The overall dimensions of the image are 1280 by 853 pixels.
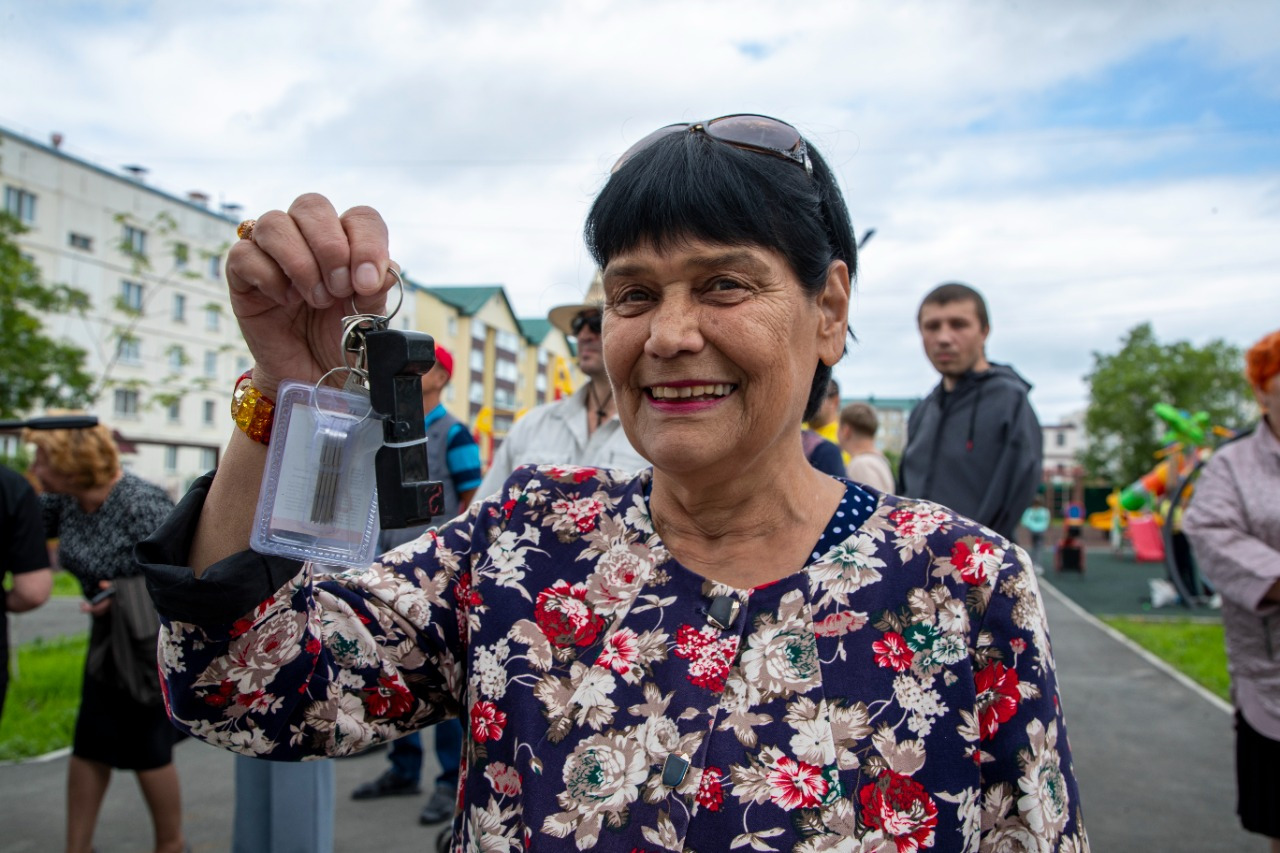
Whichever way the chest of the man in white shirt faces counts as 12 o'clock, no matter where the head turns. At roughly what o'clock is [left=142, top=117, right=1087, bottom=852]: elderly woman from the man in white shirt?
The elderly woman is roughly at 12 o'clock from the man in white shirt.

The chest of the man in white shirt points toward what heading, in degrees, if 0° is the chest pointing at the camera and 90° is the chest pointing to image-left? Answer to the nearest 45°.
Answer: approximately 0°

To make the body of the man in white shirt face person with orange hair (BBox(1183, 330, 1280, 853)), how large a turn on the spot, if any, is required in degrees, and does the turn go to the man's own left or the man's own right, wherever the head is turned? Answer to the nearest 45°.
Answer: approximately 90° to the man's own left

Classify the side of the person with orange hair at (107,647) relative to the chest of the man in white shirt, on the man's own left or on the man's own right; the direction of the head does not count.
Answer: on the man's own right
